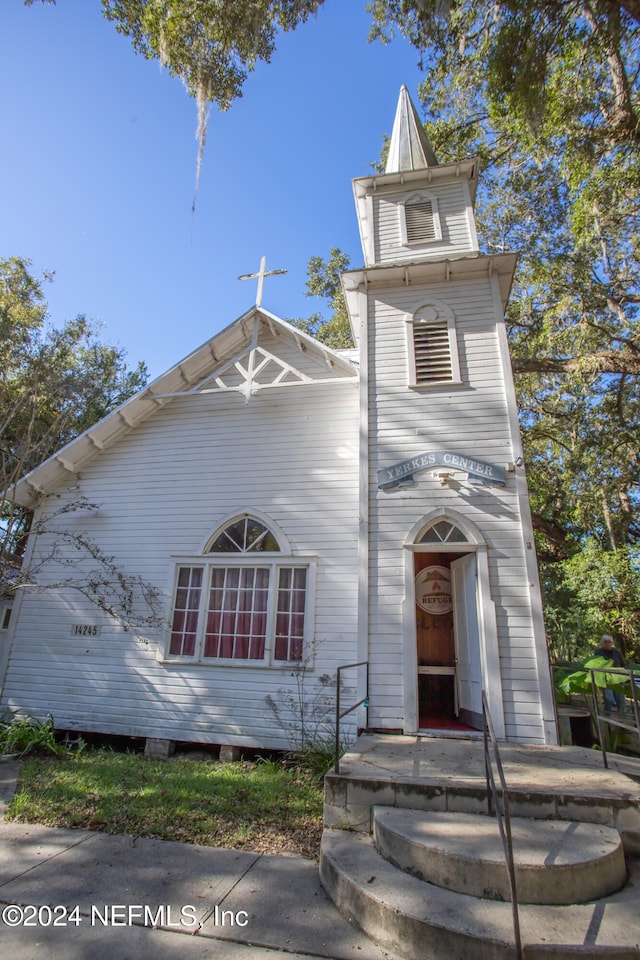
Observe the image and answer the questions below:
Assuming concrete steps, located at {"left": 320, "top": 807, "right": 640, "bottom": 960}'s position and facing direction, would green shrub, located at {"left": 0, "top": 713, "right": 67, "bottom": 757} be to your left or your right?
on your right

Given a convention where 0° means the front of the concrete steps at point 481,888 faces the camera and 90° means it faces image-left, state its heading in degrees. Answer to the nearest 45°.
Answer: approximately 0°

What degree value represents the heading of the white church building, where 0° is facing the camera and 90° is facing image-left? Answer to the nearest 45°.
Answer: approximately 0°

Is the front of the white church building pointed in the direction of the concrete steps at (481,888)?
yes

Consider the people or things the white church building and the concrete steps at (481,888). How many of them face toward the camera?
2

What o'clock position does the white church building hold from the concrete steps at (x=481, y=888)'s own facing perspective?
The white church building is roughly at 5 o'clock from the concrete steps.
